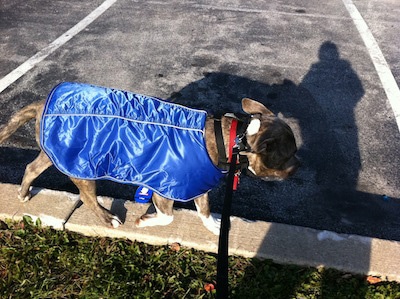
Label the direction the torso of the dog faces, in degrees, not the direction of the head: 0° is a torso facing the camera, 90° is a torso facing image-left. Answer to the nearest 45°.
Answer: approximately 270°
